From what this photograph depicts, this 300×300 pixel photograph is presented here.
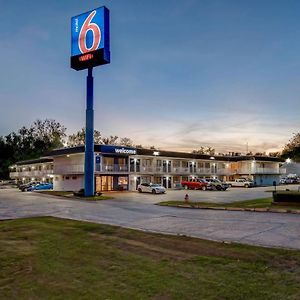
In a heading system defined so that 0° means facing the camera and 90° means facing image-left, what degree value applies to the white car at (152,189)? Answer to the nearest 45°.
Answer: approximately 315°

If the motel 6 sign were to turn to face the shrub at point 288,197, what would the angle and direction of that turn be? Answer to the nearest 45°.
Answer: approximately 90° to its left

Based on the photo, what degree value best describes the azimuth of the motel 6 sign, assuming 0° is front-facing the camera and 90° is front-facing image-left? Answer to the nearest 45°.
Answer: approximately 45°
